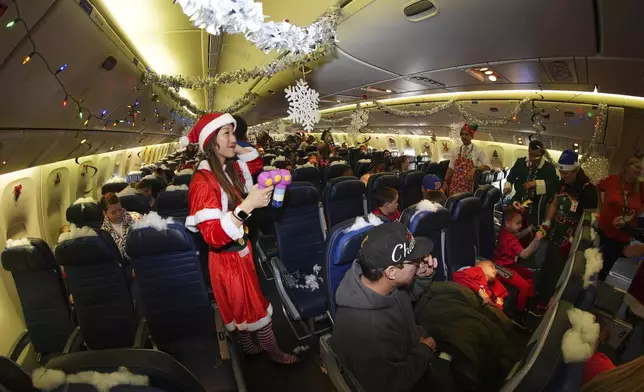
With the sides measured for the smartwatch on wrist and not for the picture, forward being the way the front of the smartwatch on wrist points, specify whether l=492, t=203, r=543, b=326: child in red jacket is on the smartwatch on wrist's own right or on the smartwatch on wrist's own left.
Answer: on the smartwatch on wrist's own left

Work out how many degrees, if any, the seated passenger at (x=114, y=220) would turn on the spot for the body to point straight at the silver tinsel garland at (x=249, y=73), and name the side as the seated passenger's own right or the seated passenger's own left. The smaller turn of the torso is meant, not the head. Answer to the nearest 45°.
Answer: approximately 90° to the seated passenger's own left

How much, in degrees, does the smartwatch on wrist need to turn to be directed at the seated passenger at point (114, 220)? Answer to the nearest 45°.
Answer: approximately 135° to its right

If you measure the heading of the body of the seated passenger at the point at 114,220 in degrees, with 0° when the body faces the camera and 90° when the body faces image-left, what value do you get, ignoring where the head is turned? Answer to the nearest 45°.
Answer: approximately 315°

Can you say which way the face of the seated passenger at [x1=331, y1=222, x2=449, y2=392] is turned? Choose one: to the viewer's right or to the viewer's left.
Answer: to the viewer's right
